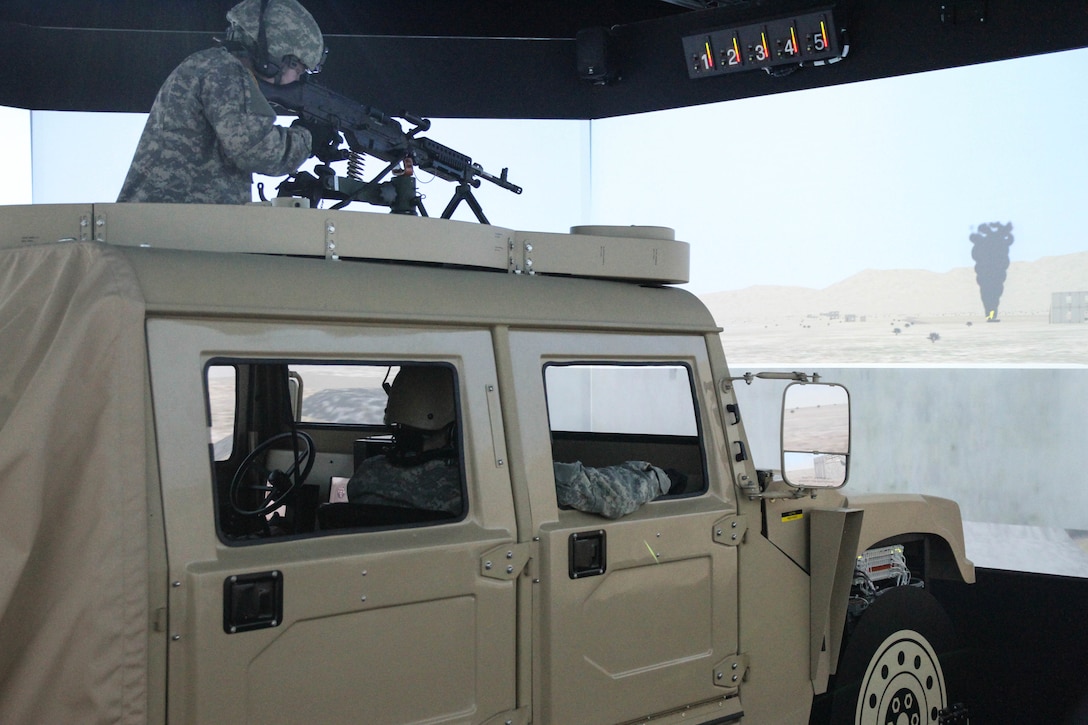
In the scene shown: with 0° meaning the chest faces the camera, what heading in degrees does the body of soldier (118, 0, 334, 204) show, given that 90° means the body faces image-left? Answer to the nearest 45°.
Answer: approximately 270°

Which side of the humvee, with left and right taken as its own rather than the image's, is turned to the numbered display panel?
front

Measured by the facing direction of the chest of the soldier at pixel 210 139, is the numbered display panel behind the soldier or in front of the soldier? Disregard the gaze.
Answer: in front
